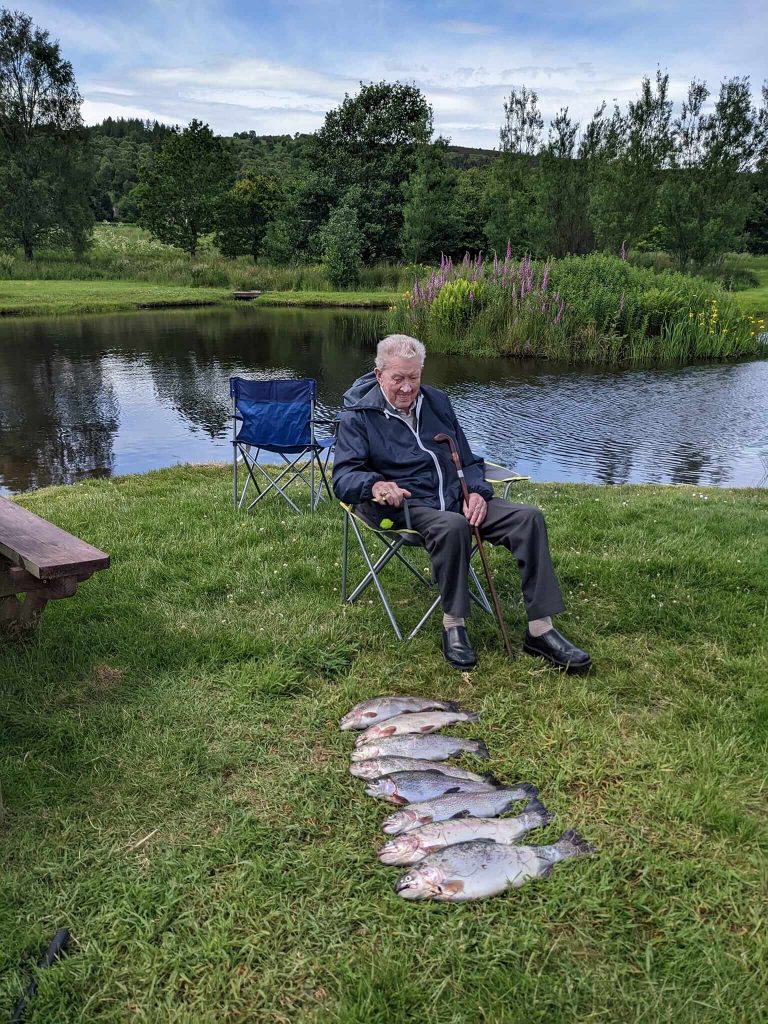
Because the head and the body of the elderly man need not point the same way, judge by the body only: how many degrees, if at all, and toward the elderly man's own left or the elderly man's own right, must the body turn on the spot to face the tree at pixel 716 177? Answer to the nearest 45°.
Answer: approximately 135° to the elderly man's own left

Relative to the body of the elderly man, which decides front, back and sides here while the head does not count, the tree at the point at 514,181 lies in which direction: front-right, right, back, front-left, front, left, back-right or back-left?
back-left

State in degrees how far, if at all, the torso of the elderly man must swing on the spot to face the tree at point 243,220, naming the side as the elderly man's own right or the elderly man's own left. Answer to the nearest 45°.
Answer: approximately 135° to the elderly man's own left

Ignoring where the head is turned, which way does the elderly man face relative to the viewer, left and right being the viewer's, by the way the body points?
facing the viewer and to the right of the viewer

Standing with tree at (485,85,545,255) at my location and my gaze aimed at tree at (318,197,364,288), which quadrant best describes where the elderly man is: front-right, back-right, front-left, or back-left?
front-left

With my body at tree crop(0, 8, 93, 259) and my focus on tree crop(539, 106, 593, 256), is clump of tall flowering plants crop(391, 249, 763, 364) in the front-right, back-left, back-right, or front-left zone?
front-right

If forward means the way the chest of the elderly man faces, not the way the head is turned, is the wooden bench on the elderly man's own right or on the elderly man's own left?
on the elderly man's own right

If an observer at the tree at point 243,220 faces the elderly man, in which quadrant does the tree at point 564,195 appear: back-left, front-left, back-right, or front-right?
front-left

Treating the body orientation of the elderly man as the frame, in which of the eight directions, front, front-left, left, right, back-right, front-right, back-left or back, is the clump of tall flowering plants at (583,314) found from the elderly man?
back-left

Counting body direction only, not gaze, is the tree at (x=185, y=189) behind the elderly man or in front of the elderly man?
behind

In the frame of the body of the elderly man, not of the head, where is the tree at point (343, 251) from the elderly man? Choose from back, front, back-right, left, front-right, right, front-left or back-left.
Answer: back-left
